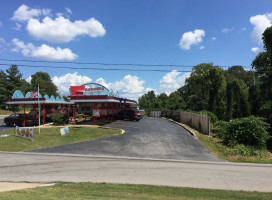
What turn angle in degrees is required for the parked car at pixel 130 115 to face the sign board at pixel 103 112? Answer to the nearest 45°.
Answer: approximately 45° to its left

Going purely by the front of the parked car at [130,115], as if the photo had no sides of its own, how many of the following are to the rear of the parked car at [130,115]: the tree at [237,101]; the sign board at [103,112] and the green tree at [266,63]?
2

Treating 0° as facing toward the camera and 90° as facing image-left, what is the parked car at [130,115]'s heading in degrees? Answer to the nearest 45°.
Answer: approximately 135°

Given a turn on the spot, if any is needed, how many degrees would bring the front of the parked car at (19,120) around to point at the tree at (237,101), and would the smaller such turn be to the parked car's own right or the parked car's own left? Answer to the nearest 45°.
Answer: approximately 45° to the parked car's own right

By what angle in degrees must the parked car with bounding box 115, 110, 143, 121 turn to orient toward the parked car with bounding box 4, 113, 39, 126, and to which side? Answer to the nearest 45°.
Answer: approximately 45° to its left

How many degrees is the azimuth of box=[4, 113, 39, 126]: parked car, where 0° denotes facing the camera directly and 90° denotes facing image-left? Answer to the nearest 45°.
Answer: approximately 270°

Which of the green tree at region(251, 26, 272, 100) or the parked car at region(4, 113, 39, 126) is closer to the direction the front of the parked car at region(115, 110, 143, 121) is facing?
the parked car

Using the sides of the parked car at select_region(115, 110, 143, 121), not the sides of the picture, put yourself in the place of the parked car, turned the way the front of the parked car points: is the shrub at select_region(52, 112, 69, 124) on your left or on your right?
on your left

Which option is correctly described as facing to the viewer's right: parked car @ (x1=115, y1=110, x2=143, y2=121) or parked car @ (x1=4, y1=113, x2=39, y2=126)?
parked car @ (x1=4, y1=113, x2=39, y2=126)
